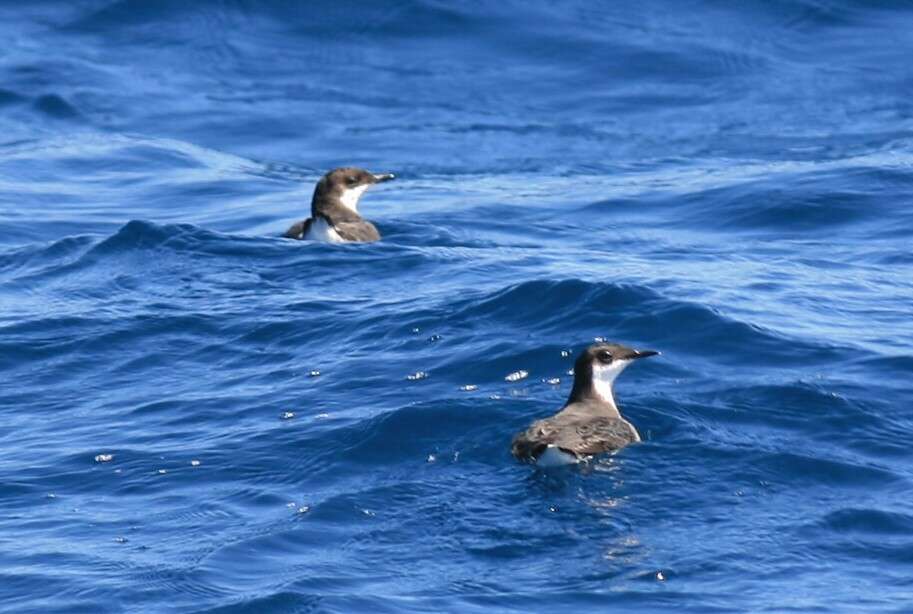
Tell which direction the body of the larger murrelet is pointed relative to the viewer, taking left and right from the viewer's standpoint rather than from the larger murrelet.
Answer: facing away from the viewer and to the right of the viewer

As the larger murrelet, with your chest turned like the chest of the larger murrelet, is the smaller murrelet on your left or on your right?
on your left
